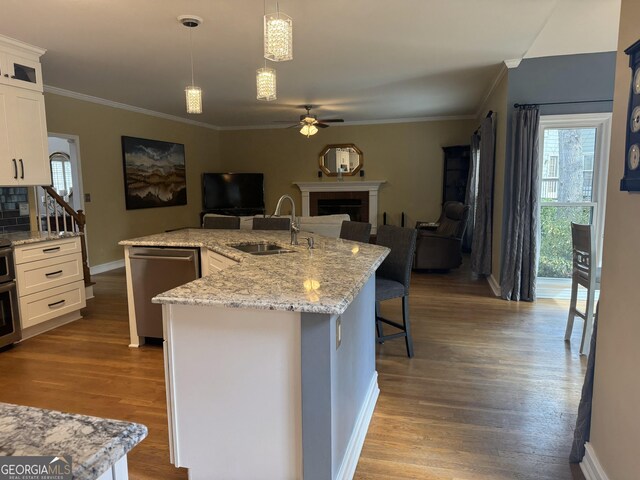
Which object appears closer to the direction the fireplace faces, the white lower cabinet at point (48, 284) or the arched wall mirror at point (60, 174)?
the white lower cabinet

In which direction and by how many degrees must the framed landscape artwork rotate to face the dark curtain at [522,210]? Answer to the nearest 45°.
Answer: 0° — it already faces it

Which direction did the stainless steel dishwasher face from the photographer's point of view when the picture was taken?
facing the viewer

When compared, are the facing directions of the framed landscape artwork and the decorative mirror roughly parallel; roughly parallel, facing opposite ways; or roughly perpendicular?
roughly perpendicular

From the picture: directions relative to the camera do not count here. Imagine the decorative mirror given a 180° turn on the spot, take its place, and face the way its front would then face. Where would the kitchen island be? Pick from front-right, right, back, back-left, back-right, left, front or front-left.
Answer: back

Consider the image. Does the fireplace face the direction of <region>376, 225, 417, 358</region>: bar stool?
yes

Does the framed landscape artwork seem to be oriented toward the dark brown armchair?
yes

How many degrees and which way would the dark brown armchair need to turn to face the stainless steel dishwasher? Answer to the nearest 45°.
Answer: approximately 45° to its left

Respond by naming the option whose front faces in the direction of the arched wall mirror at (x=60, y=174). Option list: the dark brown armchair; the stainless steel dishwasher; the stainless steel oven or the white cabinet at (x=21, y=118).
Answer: the dark brown armchair

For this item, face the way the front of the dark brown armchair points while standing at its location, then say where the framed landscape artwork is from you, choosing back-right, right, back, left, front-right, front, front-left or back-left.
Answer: front

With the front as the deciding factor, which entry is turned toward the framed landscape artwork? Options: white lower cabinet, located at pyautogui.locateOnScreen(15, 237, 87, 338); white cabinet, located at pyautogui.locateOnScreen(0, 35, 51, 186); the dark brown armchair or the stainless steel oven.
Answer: the dark brown armchair

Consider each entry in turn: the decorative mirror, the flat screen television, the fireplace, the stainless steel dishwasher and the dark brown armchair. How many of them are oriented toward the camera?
4

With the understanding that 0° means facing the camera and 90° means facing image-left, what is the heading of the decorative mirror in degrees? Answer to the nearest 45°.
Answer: approximately 0°

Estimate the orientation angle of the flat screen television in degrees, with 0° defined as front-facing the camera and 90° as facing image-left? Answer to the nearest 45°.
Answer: approximately 0°

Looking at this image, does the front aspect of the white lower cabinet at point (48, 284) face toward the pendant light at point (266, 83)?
yes

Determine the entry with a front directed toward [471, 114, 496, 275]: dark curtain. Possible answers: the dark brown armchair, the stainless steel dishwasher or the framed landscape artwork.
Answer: the framed landscape artwork

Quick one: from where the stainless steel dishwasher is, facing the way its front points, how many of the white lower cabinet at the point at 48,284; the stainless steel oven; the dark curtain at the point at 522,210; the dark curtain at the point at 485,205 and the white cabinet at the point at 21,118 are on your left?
2
